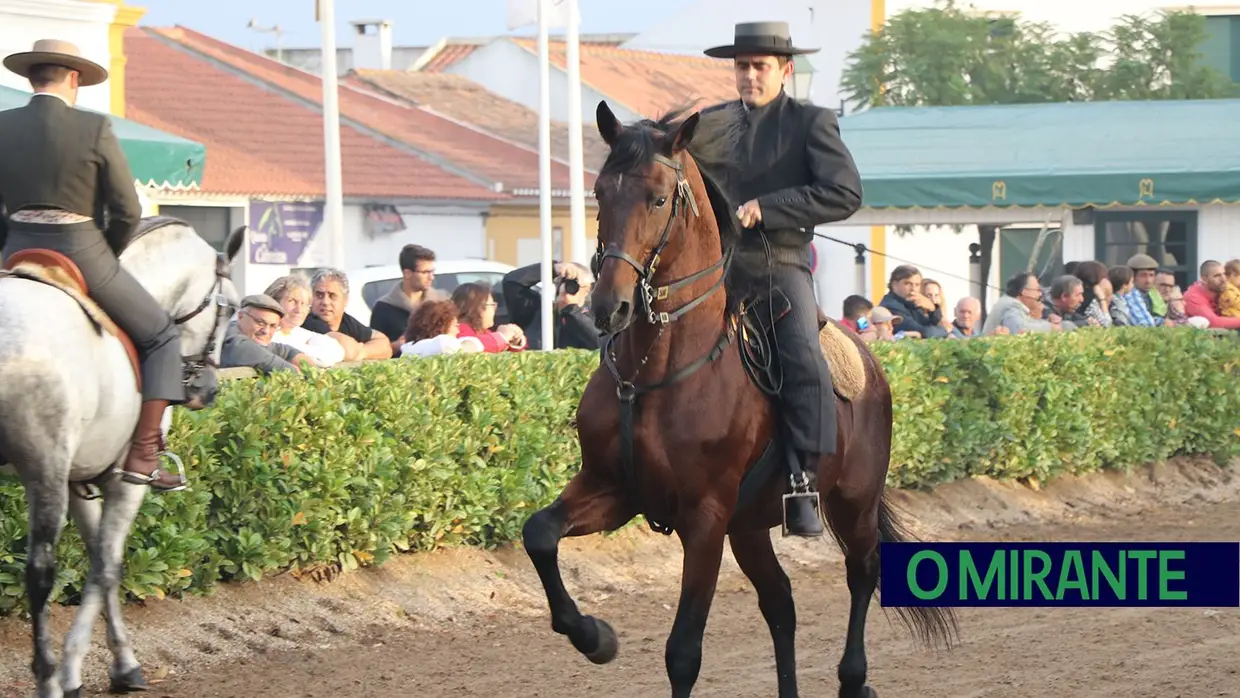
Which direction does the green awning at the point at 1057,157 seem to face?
toward the camera

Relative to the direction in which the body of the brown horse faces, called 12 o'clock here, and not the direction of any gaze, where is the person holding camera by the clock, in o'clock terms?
The person holding camera is roughly at 4 o'clock from the brown horse.

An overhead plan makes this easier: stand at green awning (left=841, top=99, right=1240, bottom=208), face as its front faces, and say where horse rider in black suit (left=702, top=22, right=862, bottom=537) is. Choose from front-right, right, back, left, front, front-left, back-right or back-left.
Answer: front

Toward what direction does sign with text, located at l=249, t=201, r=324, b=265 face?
toward the camera

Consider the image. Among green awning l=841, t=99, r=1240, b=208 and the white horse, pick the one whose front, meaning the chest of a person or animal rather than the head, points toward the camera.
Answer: the green awning

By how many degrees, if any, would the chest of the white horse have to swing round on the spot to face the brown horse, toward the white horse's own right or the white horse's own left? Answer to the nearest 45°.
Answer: approximately 90° to the white horse's own right

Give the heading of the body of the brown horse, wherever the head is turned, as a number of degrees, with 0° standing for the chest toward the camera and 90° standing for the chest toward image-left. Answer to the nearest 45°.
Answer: approximately 45°

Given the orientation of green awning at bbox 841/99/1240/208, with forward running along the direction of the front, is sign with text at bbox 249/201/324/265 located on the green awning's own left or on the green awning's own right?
on the green awning's own right

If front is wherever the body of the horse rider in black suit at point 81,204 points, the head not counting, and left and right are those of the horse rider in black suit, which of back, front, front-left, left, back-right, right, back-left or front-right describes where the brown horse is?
right

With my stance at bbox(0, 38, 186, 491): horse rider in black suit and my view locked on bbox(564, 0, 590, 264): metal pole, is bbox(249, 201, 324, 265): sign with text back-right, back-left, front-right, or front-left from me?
front-left

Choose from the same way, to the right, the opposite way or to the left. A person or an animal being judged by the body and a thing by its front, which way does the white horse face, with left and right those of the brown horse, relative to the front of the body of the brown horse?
the opposite way

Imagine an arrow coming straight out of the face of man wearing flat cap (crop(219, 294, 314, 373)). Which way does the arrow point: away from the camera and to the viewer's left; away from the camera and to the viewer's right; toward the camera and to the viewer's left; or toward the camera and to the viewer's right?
toward the camera and to the viewer's right

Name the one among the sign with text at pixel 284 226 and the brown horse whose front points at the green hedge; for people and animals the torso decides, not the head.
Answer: the sign with text

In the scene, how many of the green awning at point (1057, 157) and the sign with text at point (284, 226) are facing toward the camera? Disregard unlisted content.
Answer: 2
